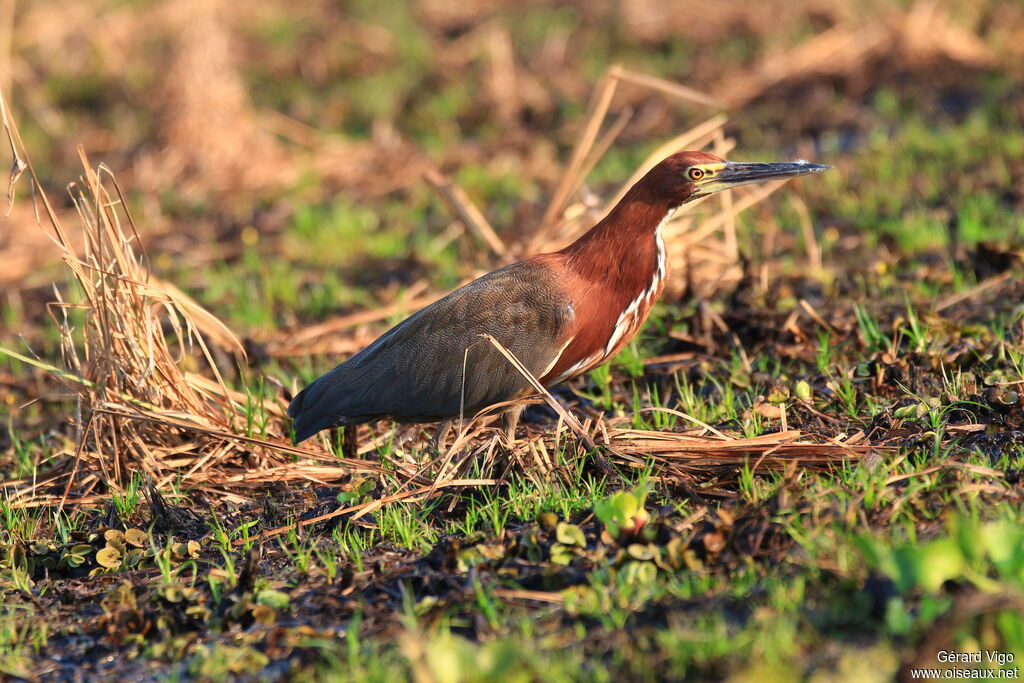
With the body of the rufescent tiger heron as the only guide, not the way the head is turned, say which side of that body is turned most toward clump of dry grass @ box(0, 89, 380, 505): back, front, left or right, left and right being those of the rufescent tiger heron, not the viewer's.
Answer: back

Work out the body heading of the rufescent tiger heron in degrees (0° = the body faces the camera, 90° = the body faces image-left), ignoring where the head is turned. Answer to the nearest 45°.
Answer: approximately 270°
